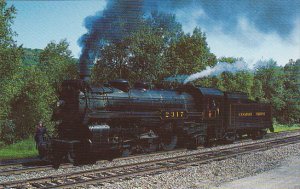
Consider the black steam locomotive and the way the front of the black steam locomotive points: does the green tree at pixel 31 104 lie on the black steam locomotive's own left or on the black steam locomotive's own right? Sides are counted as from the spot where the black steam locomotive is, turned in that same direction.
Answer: on the black steam locomotive's own right

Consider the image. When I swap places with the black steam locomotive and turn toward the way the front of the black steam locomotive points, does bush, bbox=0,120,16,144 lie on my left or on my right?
on my right

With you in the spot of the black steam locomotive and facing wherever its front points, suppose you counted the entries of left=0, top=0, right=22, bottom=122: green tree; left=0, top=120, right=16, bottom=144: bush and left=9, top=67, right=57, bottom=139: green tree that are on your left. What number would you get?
0

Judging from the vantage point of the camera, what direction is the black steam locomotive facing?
facing the viewer and to the left of the viewer

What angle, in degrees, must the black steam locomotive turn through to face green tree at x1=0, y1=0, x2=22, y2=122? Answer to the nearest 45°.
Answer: approximately 90° to its right
